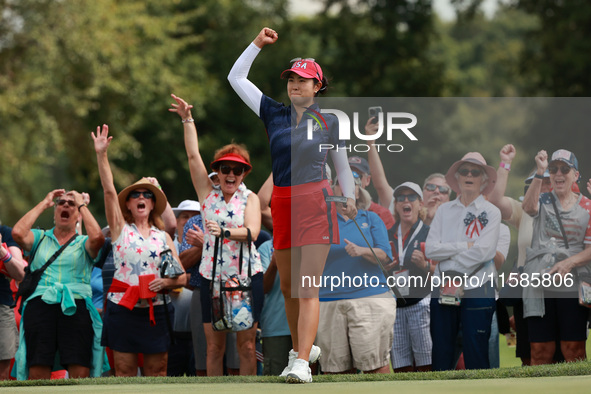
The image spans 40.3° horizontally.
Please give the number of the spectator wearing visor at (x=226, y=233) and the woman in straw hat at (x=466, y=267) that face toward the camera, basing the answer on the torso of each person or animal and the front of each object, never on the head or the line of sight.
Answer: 2

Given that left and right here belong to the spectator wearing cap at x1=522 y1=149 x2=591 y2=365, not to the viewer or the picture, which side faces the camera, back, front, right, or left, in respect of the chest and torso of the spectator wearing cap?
front

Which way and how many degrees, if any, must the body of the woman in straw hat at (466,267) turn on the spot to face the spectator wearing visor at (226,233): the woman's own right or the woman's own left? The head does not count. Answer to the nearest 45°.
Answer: approximately 90° to the woman's own right

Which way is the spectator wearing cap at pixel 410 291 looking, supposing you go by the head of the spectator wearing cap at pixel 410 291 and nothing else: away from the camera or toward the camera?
toward the camera

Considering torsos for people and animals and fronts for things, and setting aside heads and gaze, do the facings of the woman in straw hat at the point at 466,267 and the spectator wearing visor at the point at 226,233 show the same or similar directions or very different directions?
same or similar directions

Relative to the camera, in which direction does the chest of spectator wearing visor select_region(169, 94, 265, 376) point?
toward the camera

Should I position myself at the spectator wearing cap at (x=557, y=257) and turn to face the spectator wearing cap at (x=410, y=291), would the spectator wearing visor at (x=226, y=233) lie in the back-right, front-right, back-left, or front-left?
front-left

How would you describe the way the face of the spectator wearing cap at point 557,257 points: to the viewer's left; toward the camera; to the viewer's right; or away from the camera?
toward the camera

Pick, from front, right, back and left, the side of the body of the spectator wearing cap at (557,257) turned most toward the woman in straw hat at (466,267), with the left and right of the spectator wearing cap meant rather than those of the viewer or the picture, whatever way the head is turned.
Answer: right

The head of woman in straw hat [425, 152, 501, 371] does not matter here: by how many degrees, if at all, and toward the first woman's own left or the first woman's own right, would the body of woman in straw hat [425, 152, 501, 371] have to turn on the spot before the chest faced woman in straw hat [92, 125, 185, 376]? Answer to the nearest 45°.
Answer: approximately 90° to the first woman's own right

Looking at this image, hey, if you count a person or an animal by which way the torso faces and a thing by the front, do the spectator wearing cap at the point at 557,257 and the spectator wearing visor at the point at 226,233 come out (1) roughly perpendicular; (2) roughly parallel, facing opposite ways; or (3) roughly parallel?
roughly parallel

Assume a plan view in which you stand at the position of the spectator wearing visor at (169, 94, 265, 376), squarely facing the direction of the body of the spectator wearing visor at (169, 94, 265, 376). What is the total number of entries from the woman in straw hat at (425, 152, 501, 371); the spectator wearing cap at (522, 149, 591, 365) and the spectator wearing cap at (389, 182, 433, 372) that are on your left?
3

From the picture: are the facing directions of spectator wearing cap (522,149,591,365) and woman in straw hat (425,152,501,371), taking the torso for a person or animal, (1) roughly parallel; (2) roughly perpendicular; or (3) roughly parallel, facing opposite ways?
roughly parallel
